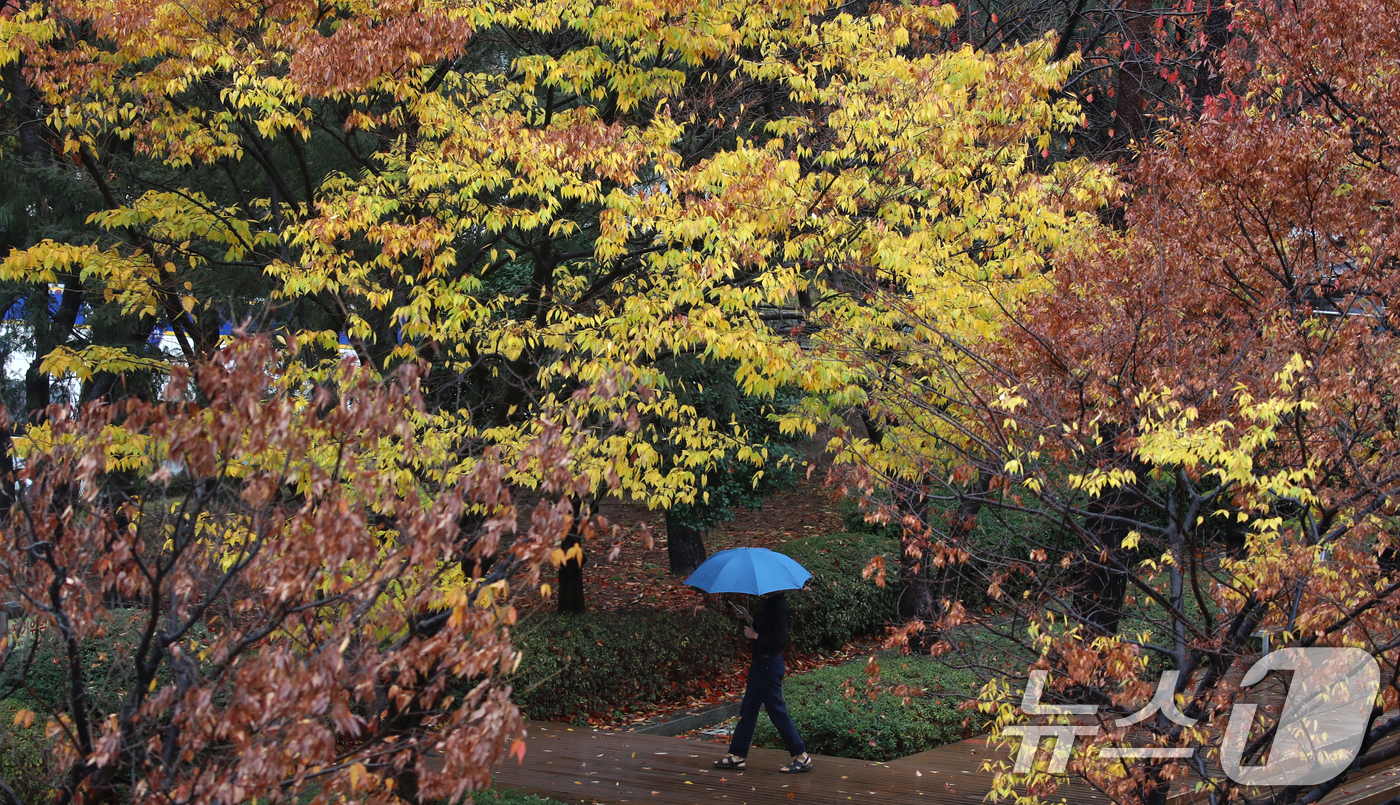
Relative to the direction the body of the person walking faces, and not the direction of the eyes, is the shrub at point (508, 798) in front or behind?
in front

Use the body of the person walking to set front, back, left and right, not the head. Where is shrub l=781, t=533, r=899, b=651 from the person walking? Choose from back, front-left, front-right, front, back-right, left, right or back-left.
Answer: right

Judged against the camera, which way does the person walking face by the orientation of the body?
to the viewer's left
